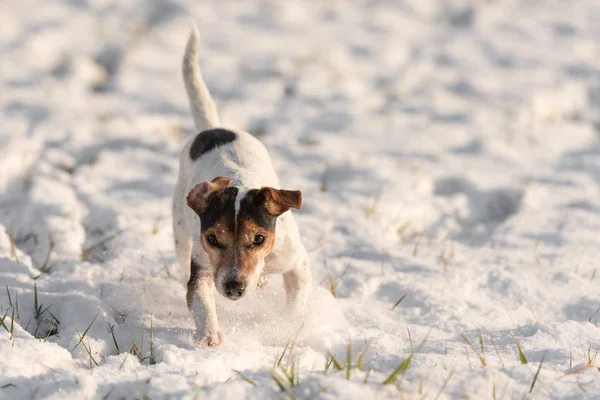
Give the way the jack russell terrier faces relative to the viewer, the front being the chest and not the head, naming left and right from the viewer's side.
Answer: facing the viewer
